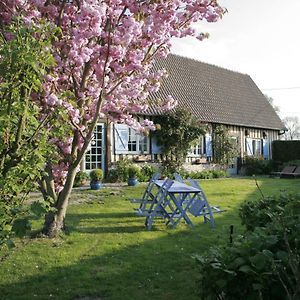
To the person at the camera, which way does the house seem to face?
facing the viewer and to the right of the viewer

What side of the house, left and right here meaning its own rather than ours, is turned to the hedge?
left

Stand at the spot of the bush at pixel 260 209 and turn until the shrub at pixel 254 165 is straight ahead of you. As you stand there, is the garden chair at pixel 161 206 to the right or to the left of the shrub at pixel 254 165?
left

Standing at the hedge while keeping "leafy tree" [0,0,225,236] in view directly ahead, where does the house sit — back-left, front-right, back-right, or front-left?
front-right

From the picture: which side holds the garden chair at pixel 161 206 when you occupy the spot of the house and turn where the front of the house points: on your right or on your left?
on your right

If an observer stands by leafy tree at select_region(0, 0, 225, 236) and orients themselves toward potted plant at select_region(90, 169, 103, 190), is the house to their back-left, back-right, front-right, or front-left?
front-right

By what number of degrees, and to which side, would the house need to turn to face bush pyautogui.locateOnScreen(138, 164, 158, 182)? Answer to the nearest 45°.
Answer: approximately 90° to its right

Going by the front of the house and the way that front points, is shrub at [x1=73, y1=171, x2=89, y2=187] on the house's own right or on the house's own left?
on the house's own right

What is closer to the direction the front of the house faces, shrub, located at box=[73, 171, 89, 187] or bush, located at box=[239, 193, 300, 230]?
the bush

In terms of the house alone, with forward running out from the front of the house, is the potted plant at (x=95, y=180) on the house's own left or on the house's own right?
on the house's own right

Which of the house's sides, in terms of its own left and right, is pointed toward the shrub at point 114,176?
right
